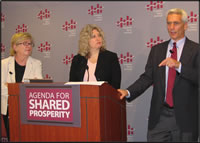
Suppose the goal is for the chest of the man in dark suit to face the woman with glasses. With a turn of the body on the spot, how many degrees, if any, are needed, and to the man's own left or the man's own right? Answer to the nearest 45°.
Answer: approximately 45° to the man's own right

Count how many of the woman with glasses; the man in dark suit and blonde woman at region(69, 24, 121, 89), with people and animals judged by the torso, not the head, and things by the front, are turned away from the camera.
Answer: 0

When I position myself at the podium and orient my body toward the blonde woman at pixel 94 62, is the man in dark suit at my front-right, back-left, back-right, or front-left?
front-right

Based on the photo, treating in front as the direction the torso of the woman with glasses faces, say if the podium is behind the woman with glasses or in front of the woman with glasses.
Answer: in front

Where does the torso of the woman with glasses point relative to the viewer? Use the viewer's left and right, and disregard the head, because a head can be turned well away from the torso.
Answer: facing the viewer and to the right of the viewer

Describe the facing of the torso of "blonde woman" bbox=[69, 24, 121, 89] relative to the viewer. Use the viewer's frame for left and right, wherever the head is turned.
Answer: facing the viewer

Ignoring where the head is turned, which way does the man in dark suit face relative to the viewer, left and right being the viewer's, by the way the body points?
facing the viewer and to the left of the viewer

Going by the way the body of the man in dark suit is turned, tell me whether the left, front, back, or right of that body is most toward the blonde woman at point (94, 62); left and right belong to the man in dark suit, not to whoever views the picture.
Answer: right

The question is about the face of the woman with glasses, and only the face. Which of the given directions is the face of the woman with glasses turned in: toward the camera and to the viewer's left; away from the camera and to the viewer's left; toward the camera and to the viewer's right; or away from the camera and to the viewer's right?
toward the camera and to the viewer's right

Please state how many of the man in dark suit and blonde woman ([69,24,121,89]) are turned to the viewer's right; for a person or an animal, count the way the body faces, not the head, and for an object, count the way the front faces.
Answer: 0

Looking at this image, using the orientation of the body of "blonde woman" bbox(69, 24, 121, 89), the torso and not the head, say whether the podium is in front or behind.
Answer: in front

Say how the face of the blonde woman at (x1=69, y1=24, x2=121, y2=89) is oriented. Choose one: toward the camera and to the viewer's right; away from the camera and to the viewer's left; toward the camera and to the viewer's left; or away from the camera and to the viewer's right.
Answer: toward the camera and to the viewer's right

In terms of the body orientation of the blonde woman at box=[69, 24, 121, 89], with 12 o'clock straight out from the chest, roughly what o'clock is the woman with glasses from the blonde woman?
The woman with glasses is roughly at 3 o'clock from the blonde woman.
